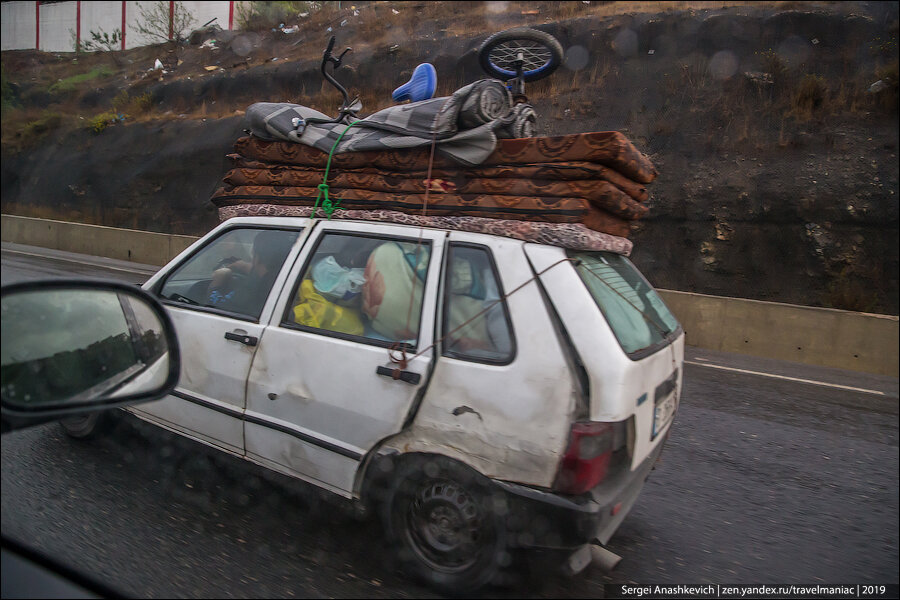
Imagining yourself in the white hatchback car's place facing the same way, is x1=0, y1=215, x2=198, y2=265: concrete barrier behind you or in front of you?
in front

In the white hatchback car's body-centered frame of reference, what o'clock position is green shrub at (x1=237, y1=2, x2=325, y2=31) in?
The green shrub is roughly at 1 o'clock from the white hatchback car.

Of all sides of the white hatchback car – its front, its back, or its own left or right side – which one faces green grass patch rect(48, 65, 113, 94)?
front

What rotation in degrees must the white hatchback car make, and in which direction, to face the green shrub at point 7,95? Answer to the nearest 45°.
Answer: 0° — it already faces it

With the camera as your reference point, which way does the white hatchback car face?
facing away from the viewer and to the left of the viewer

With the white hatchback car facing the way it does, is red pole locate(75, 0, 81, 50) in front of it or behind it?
in front

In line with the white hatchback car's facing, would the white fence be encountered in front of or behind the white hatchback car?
in front
